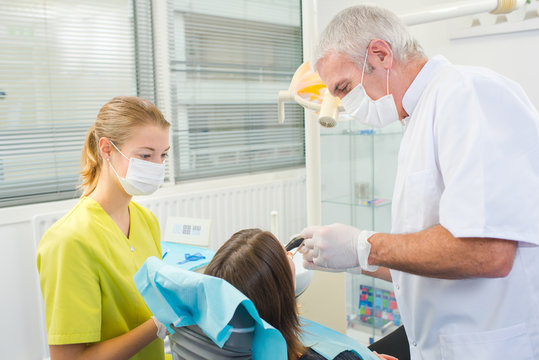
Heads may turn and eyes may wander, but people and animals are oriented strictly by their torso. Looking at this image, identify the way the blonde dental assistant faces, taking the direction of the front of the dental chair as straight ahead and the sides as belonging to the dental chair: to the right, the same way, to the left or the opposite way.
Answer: to the right

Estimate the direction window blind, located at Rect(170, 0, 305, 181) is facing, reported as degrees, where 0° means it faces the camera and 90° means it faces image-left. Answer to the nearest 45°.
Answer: approximately 315°

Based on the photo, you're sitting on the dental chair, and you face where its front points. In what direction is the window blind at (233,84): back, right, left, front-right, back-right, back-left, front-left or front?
front-left

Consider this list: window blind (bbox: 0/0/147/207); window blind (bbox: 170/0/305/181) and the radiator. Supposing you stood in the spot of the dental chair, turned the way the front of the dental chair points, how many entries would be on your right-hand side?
0

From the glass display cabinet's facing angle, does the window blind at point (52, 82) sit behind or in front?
in front

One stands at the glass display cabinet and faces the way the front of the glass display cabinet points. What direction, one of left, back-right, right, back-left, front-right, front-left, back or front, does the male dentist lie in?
front-left

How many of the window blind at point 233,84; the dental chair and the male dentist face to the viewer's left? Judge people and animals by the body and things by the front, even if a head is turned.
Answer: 1

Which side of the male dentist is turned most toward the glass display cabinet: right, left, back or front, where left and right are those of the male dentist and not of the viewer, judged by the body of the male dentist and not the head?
right

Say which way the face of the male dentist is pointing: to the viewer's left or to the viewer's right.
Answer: to the viewer's left

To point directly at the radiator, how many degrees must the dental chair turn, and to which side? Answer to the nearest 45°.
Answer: approximately 45° to its left

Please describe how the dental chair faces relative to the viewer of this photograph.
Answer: facing away from the viewer and to the right of the viewer

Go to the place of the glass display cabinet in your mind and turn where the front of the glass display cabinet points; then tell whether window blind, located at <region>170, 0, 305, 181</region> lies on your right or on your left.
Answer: on your right

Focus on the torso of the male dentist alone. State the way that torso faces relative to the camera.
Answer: to the viewer's left

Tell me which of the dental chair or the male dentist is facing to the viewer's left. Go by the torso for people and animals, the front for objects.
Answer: the male dentist

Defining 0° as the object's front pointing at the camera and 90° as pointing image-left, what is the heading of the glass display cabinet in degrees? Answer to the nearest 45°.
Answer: approximately 45°
